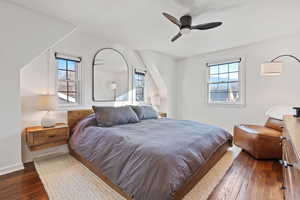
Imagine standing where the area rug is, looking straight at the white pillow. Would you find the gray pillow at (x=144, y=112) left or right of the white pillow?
left

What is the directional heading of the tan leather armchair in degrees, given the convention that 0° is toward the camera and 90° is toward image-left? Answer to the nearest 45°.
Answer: approximately 45°

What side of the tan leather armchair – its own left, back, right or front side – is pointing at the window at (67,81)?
front

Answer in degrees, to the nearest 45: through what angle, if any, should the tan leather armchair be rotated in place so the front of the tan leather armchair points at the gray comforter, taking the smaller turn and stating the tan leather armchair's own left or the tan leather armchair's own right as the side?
0° — it already faces it

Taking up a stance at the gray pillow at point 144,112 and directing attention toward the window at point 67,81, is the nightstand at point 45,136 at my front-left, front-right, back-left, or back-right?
front-left

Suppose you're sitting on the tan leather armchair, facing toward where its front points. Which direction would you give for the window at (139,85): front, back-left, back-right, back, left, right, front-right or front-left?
front-right

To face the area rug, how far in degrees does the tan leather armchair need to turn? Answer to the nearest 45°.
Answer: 0° — it already faces it

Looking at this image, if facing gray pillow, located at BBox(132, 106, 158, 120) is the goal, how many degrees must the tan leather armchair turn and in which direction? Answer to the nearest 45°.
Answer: approximately 45° to its right

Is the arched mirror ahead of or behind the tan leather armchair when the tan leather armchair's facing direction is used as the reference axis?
ahead

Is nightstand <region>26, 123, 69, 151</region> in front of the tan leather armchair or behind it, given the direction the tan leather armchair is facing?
in front

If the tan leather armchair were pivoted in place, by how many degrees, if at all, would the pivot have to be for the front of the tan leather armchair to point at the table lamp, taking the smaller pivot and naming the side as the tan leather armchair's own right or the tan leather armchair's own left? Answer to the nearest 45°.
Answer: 0° — it already faces it

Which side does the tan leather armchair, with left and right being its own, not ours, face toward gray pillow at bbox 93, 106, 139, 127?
front
